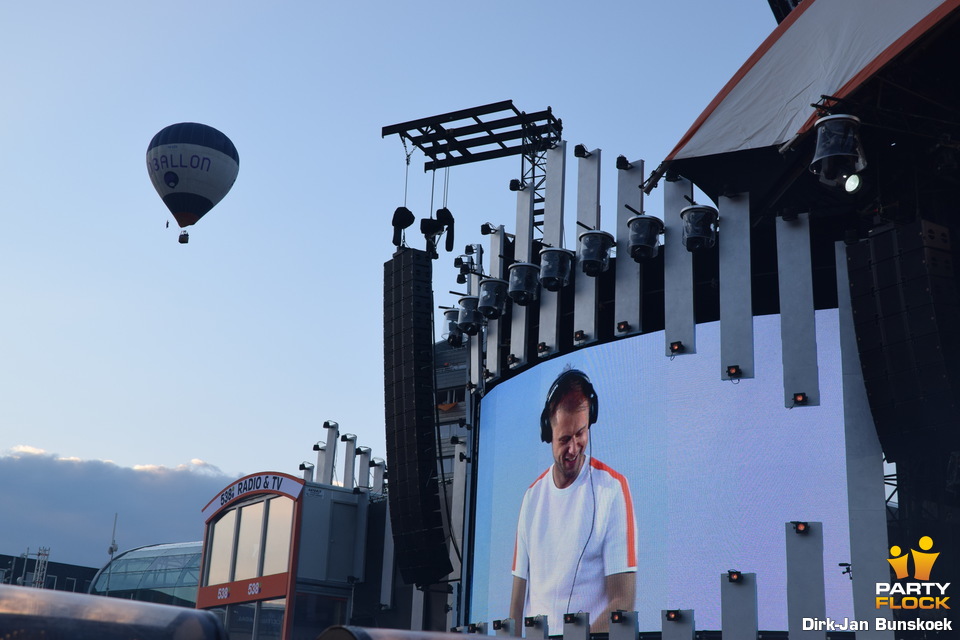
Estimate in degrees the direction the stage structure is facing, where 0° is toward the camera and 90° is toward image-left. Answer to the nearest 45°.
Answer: approximately 45°

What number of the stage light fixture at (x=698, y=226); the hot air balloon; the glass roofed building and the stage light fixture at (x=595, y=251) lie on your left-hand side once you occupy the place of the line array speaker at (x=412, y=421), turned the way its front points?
2

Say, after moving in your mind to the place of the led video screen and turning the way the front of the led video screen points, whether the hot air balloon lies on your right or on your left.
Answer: on your right

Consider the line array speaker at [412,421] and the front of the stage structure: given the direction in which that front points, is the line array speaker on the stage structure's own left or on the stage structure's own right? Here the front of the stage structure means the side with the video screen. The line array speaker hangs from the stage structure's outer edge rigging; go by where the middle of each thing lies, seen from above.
on the stage structure's own right

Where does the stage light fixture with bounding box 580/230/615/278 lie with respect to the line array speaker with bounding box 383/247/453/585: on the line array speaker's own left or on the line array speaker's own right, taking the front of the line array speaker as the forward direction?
on the line array speaker's own left

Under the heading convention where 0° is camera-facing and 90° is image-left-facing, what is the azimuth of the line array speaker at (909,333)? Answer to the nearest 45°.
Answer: approximately 45°

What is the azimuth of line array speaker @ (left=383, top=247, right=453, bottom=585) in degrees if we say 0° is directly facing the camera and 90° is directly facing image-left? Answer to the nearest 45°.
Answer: approximately 45°

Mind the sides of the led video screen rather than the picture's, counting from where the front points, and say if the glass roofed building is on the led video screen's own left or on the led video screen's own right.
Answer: on the led video screen's own right

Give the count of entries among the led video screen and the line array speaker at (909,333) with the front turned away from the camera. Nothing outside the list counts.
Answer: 0

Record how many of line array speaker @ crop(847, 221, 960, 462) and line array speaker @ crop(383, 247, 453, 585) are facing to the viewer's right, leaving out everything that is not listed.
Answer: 0

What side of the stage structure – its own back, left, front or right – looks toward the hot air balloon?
right

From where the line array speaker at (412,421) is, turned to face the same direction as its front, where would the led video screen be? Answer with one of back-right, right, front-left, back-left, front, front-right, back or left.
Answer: left

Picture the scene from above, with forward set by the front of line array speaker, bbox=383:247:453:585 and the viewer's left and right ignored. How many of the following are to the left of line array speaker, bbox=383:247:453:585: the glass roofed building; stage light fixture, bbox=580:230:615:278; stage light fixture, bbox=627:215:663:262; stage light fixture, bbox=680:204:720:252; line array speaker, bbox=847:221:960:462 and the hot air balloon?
4

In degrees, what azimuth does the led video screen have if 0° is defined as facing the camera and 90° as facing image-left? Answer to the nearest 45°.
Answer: approximately 45°

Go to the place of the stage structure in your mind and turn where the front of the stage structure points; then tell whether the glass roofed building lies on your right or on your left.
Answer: on your right
